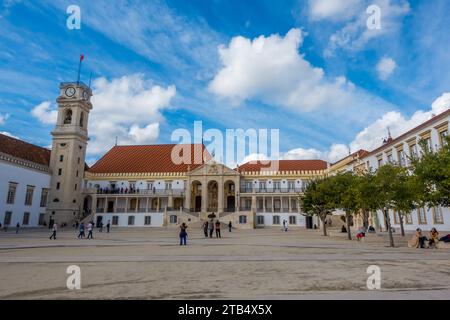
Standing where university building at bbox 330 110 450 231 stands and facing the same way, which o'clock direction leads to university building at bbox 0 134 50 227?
university building at bbox 0 134 50 227 is roughly at 1 o'clock from university building at bbox 330 110 450 231.

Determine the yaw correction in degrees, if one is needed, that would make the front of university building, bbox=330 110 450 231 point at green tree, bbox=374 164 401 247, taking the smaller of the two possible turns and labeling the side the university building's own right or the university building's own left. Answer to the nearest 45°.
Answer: approximately 45° to the university building's own left

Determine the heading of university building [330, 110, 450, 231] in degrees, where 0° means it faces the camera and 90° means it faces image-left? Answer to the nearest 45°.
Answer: approximately 45°

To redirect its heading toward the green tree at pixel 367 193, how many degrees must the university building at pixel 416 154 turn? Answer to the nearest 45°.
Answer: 0° — it already faces it

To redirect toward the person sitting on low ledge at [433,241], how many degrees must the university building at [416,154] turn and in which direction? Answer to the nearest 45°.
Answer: approximately 45° to its left

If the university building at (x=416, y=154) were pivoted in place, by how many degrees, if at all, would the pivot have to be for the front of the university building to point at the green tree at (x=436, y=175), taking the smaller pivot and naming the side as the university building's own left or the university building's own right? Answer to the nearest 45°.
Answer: approximately 45° to the university building's own left

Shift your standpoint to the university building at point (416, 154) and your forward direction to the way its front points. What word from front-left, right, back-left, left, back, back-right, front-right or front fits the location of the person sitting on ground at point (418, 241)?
front-left

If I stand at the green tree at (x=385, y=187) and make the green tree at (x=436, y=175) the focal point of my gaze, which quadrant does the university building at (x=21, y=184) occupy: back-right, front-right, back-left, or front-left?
back-right
